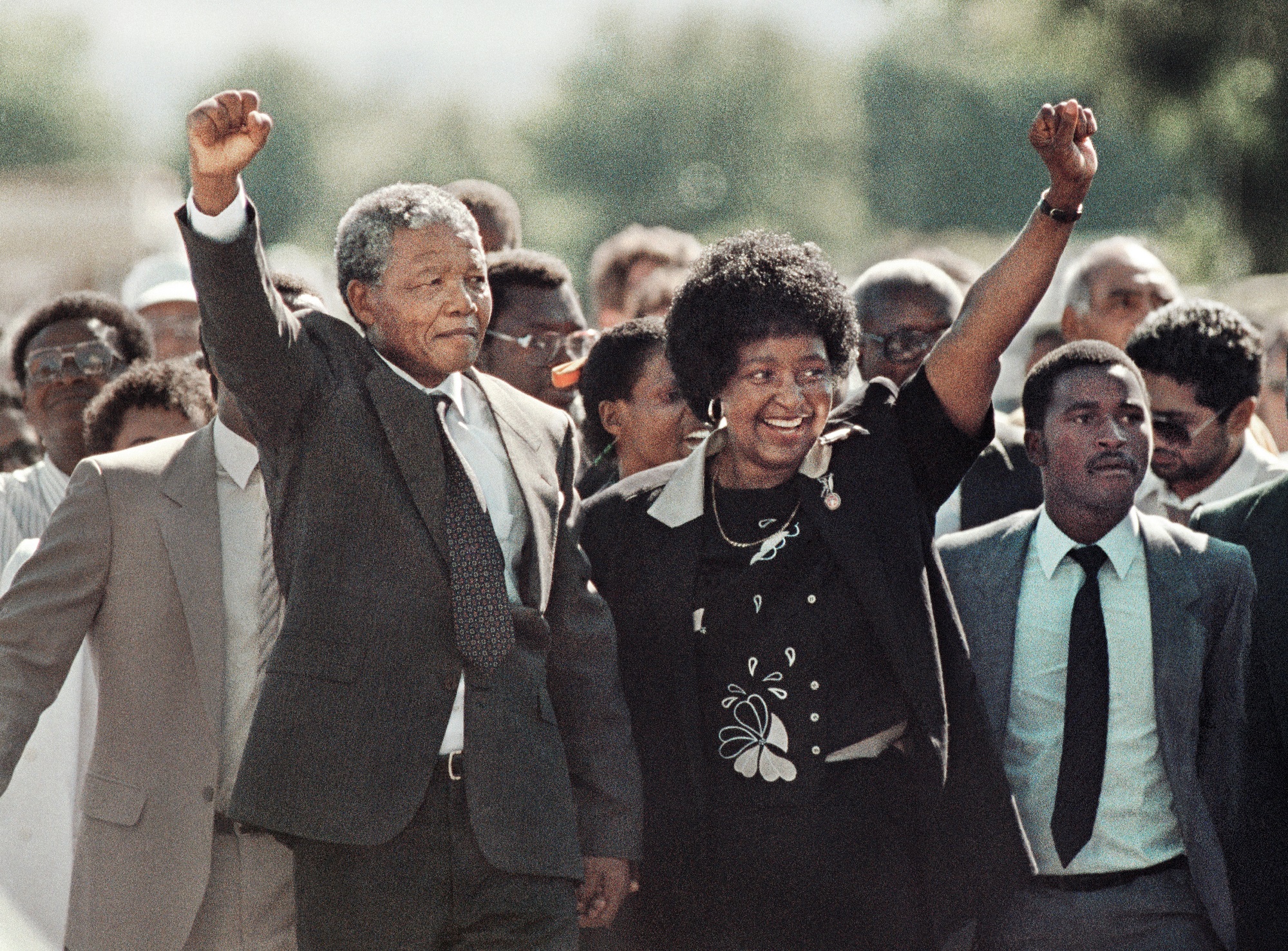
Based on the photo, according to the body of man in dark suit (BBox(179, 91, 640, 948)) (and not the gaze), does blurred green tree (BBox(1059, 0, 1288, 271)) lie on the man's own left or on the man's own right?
on the man's own left

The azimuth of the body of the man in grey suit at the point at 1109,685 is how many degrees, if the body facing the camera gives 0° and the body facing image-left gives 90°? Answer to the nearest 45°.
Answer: approximately 0°

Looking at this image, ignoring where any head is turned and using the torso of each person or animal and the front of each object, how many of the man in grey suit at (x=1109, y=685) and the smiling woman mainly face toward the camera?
2

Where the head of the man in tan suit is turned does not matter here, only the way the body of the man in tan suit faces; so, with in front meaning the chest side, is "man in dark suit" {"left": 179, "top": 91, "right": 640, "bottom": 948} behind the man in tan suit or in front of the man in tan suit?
in front

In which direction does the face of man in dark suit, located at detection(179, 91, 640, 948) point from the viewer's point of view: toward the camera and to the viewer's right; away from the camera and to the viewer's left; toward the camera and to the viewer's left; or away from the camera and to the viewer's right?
toward the camera and to the viewer's right

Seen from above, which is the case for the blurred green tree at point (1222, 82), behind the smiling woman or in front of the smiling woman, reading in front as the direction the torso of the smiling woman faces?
behind

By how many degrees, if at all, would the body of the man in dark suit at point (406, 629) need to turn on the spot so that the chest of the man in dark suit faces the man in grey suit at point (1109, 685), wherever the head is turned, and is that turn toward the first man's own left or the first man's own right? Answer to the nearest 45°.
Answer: approximately 45° to the first man's own left

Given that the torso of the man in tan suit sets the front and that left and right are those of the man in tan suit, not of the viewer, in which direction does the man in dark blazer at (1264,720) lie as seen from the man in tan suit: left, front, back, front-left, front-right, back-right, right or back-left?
front-left

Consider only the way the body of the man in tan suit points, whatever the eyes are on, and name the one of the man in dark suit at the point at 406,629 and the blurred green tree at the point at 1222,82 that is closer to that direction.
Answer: the man in dark suit
